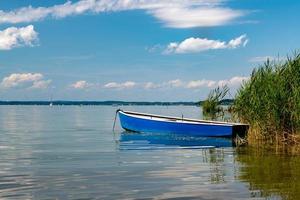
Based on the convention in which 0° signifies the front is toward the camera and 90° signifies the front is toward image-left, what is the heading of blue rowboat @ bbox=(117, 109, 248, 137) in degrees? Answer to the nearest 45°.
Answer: approximately 135°
